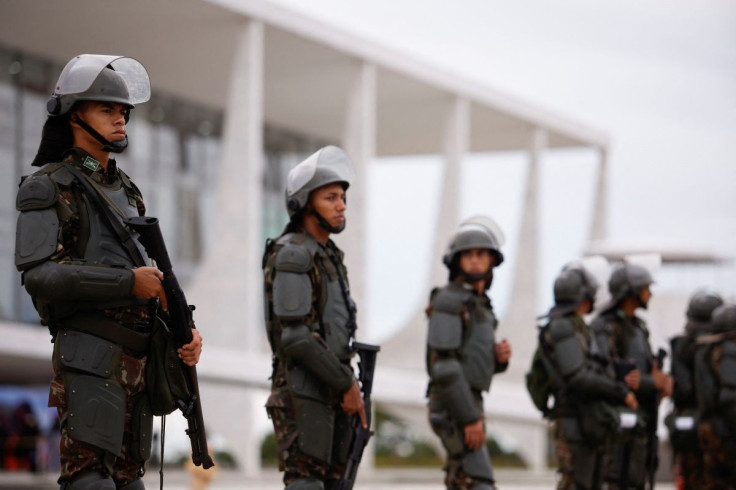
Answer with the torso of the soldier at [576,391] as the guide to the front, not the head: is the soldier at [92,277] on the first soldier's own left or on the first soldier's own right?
on the first soldier's own right

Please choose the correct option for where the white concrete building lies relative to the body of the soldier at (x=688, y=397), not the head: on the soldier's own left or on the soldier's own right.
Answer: on the soldier's own left

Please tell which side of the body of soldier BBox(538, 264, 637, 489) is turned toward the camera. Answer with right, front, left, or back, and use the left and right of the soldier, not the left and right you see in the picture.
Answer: right

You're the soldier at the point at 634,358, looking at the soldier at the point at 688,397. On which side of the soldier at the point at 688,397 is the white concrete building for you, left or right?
left

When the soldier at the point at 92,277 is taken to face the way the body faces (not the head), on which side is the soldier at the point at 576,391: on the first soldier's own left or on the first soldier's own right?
on the first soldier's own left

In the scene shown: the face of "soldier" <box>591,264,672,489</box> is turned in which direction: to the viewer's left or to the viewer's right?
to the viewer's right

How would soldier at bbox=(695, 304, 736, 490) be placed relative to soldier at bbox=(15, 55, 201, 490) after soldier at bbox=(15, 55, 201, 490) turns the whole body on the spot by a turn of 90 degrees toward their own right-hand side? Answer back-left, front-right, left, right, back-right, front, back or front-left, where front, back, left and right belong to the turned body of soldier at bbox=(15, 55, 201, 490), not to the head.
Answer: back

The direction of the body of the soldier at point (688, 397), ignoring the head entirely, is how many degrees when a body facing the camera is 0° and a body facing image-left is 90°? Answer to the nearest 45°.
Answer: approximately 270°

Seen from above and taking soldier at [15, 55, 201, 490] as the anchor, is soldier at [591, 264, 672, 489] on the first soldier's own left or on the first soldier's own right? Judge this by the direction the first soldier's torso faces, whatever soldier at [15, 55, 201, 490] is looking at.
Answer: on the first soldier's own left

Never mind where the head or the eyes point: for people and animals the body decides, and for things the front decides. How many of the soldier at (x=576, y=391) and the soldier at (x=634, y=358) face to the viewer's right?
2

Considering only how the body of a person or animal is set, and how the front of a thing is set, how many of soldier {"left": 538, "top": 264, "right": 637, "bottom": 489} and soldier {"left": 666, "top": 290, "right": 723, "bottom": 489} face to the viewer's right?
2

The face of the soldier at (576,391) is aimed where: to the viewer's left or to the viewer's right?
to the viewer's right

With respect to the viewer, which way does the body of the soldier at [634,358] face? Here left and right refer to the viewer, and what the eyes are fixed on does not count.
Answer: facing to the right of the viewer
